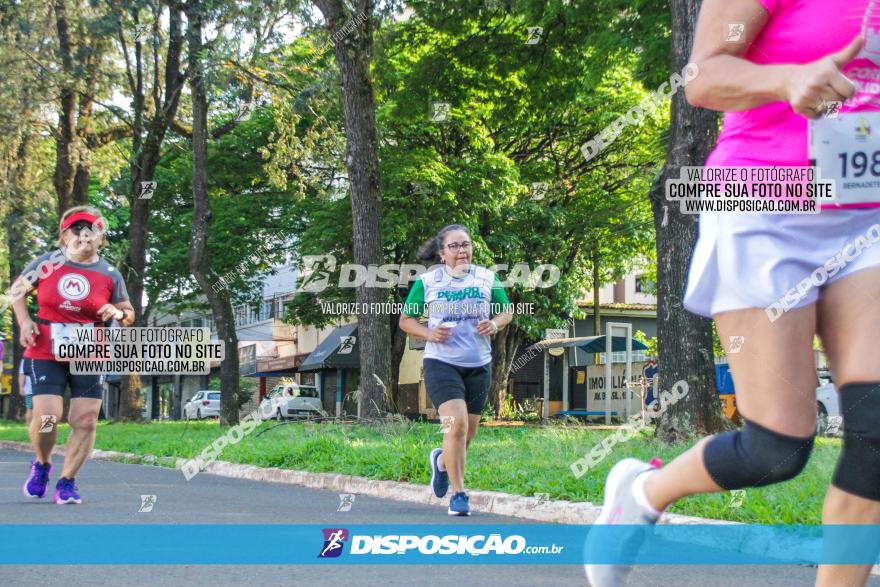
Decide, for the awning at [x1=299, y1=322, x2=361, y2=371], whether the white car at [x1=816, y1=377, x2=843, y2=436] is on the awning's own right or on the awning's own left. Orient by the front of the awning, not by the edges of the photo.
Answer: on the awning's own left

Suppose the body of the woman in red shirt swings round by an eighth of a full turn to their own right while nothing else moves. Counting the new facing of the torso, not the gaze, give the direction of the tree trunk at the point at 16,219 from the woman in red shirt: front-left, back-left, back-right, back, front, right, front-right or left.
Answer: back-right

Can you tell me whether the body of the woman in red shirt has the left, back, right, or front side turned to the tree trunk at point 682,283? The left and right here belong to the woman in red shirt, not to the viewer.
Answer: left

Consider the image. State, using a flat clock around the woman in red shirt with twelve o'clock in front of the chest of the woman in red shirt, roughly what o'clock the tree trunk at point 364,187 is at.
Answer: The tree trunk is roughly at 7 o'clock from the woman in red shirt.

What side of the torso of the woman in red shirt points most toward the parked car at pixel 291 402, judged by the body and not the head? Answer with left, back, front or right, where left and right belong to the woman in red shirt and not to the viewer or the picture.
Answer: back

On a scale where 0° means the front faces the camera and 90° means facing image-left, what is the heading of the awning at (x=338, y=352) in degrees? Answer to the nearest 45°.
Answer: approximately 45°

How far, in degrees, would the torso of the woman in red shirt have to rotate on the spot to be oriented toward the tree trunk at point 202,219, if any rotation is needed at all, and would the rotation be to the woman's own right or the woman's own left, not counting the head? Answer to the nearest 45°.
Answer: approximately 180°

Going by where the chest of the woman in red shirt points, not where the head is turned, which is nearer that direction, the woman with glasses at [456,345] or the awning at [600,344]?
the woman with glasses

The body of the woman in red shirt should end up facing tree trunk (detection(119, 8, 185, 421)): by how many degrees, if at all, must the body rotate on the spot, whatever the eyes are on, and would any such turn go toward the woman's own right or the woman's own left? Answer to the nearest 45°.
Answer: approximately 180°

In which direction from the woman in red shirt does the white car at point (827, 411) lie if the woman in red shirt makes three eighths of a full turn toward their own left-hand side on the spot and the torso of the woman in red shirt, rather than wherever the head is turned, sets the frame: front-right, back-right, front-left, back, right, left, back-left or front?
front

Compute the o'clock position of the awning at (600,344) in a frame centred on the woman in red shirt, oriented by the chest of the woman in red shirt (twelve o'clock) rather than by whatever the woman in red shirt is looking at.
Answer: The awning is roughly at 7 o'clock from the woman in red shirt.

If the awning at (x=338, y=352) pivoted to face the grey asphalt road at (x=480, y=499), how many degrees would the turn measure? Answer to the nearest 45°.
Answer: approximately 45° to its left
